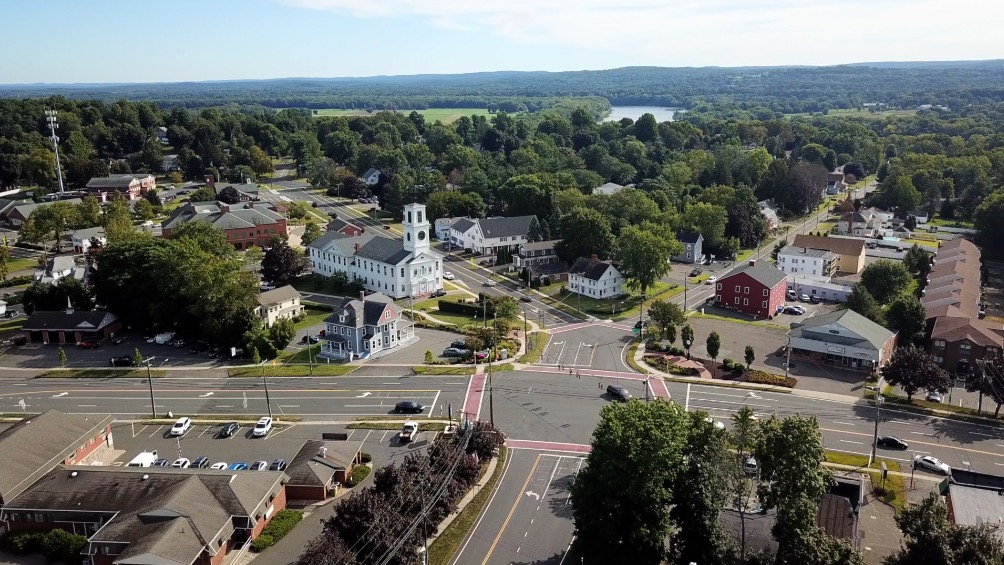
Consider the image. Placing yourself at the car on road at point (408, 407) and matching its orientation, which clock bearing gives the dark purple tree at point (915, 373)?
The dark purple tree is roughly at 12 o'clock from the car on road.

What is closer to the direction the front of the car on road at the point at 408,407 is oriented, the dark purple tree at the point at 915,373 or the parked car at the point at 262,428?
the dark purple tree

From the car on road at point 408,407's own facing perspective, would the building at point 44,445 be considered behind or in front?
behind

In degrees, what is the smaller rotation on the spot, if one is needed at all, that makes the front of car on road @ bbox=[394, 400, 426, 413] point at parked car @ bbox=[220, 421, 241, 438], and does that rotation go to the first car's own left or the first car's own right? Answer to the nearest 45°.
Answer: approximately 180°

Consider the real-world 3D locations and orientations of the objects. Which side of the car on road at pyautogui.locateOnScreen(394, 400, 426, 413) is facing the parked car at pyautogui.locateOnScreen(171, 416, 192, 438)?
back

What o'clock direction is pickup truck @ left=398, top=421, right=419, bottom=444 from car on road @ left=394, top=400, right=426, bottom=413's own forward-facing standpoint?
The pickup truck is roughly at 3 o'clock from the car on road.

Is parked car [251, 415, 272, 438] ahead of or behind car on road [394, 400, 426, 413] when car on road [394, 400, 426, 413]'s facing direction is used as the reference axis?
behind

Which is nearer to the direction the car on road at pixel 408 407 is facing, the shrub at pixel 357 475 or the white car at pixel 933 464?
the white car

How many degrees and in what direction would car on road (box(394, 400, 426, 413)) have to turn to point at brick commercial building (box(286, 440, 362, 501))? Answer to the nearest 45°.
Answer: approximately 135° to its right

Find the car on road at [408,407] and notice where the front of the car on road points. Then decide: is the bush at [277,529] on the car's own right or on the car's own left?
on the car's own right

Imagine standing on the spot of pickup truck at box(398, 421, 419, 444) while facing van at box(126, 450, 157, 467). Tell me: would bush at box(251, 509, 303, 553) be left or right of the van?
left

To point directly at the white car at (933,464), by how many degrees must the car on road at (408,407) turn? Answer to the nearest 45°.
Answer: approximately 45° to its right

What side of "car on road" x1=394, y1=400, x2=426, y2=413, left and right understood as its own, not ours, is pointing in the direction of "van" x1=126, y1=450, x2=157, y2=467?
back

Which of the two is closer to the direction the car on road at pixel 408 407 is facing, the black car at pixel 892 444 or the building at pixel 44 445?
the black car

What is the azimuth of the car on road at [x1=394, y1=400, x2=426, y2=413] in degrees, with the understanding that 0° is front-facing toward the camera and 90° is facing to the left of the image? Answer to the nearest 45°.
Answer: approximately 270°

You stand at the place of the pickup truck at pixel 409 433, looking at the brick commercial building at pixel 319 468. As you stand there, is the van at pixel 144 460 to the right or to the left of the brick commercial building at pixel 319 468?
right
